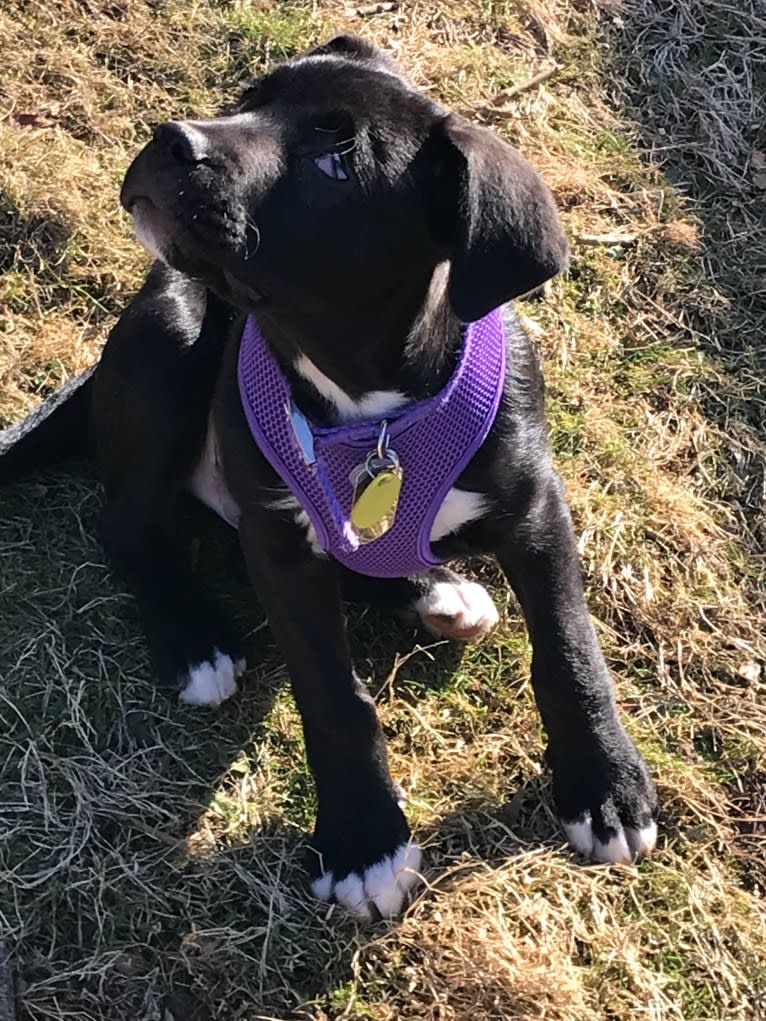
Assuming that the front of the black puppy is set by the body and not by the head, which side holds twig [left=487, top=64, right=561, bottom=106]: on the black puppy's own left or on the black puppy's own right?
on the black puppy's own left

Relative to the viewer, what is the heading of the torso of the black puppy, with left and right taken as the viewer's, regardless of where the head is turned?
facing the viewer and to the right of the viewer

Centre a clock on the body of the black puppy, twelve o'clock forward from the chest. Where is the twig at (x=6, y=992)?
The twig is roughly at 3 o'clock from the black puppy.

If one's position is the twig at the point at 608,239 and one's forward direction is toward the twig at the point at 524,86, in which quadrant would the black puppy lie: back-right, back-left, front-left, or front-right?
back-left

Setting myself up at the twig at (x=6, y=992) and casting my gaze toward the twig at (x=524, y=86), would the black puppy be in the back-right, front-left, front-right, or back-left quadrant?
front-right

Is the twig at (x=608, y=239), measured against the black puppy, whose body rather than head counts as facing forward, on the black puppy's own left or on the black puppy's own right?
on the black puppy's own left
